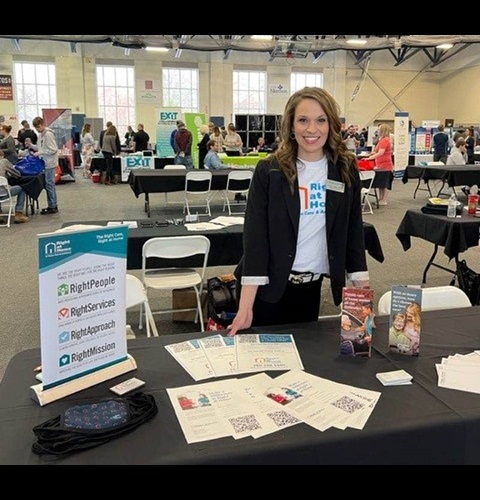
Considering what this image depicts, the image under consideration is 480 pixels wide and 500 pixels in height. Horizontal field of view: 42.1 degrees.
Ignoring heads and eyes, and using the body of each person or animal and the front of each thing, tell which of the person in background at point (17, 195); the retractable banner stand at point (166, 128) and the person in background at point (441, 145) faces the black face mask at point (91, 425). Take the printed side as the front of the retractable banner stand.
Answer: the retractable banner stand

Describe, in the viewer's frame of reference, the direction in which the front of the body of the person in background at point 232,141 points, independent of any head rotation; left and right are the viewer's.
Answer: facing the viewer

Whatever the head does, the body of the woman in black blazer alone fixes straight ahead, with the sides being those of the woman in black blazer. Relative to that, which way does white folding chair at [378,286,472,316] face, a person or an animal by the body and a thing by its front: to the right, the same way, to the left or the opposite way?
the same way

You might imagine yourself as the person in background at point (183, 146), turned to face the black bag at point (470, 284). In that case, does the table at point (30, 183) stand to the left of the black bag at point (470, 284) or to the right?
right

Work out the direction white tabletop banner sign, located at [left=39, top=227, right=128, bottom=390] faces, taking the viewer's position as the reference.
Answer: facing the viewer and to the right of the viewer

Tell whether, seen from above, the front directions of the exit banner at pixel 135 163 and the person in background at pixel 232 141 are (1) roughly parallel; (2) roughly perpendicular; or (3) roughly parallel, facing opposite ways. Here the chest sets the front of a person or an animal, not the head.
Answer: roughly parallel

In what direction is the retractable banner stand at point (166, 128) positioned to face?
toward the camera

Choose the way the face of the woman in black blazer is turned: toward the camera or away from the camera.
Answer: toward the camera

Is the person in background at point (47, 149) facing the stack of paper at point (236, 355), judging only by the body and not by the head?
no

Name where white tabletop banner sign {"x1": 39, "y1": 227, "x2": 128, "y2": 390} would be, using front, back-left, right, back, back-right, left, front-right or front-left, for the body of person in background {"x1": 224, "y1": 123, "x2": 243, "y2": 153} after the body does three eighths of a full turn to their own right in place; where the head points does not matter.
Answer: back-left

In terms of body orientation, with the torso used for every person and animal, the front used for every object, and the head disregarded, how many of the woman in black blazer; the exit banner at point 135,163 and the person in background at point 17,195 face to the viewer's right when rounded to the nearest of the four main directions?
1

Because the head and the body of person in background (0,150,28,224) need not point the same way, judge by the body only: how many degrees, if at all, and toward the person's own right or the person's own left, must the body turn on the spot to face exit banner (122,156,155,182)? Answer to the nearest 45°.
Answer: approximately 45° to the person's own left

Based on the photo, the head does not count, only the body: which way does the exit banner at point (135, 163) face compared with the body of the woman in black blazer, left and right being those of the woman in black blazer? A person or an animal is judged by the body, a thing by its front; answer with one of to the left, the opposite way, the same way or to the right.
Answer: the same way
